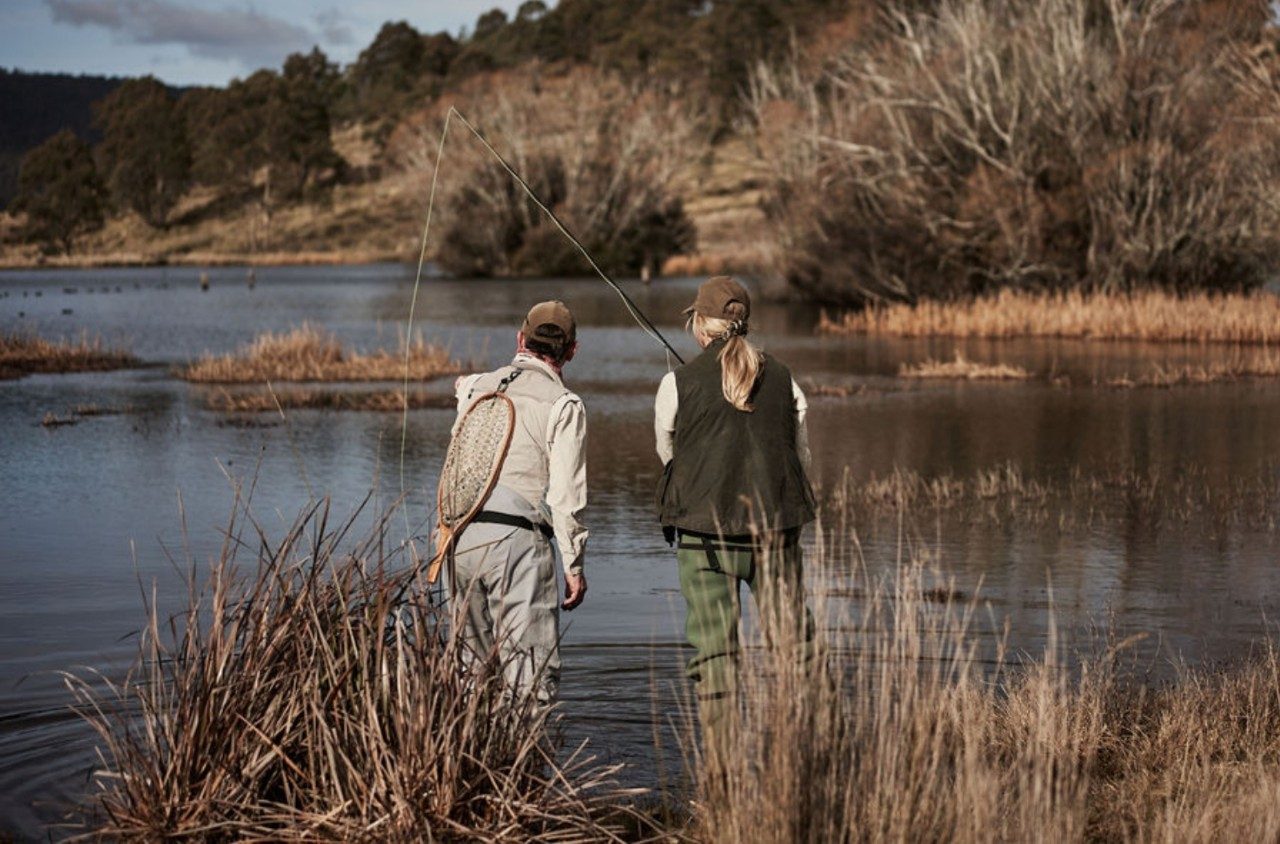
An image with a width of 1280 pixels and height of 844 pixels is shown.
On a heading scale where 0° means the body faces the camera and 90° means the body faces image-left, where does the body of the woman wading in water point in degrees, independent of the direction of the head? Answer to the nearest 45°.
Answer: approximately 180°

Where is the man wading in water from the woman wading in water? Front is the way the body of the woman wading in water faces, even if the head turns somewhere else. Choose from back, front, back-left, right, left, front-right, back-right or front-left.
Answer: left

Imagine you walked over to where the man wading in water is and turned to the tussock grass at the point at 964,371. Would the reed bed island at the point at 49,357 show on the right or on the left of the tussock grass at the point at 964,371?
left

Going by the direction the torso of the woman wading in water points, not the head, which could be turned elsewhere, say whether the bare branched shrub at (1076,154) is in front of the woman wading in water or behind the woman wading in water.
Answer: in front

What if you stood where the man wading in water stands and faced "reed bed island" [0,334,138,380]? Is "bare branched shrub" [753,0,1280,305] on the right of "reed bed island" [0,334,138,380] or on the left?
right

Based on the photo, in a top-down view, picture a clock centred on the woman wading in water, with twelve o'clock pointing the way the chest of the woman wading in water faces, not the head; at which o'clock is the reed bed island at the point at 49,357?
The reed bed island is roughly at 11 o'clock from the woman wading in water.

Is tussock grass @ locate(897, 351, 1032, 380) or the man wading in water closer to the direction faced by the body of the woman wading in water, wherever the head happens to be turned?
the tussock grass

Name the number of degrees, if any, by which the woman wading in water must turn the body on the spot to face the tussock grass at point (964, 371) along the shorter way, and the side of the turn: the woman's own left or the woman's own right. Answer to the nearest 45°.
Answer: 0° — they already face it

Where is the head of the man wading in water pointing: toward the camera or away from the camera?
away from the camera

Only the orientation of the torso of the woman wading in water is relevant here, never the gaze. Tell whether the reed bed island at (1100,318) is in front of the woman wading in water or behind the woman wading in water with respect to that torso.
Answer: in front

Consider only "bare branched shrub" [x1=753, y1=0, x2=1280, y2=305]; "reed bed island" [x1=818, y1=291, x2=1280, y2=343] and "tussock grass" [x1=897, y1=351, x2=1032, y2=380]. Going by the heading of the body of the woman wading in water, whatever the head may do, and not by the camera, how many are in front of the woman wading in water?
3

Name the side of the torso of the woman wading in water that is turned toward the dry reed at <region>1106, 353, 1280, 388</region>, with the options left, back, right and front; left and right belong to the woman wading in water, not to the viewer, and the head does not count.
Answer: front
